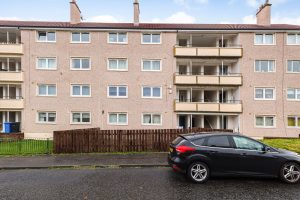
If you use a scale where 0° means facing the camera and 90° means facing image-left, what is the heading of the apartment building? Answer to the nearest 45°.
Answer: approximately 0°
